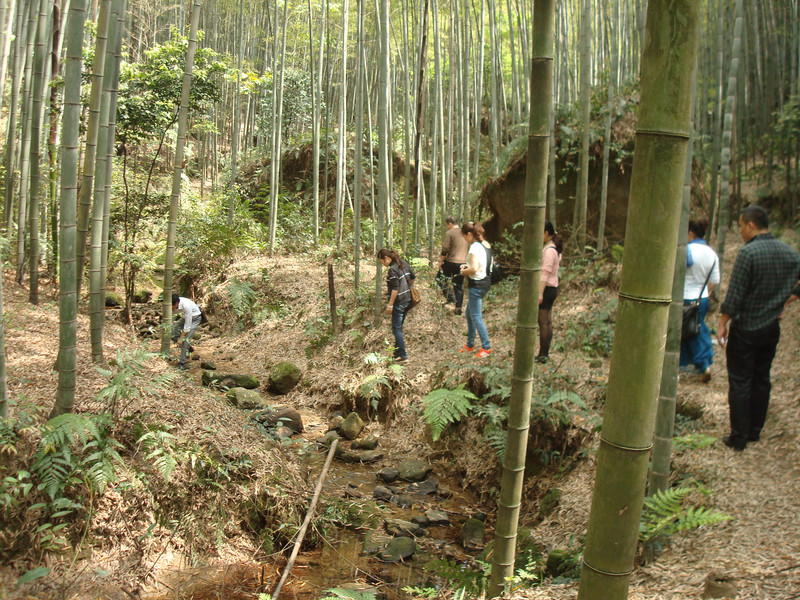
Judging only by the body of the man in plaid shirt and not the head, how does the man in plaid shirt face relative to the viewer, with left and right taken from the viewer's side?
facing away from the viewer and to the left of the viewer

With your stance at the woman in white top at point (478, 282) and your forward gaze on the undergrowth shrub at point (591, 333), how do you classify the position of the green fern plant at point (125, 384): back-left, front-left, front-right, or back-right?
back-right

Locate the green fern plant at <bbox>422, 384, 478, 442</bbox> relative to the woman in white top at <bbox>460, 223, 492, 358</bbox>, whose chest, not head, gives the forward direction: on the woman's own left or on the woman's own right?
on the woman's own left

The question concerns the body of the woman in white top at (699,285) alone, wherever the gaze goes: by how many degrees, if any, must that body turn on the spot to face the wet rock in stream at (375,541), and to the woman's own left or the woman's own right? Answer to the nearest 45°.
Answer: approximately 90° to the woman's own left

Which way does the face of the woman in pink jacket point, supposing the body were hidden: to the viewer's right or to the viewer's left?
to the viewer's left

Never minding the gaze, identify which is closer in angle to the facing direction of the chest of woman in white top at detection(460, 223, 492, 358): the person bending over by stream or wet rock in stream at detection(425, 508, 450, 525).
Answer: the person bending over by stream

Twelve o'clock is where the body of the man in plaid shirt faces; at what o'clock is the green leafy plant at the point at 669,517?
The green leafy plant is roughly at 8 o'clock from the man in plaid shirt.

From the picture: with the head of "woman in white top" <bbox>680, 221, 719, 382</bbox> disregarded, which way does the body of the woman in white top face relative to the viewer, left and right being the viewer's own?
facing away from the viewer and to the left of the viewer
